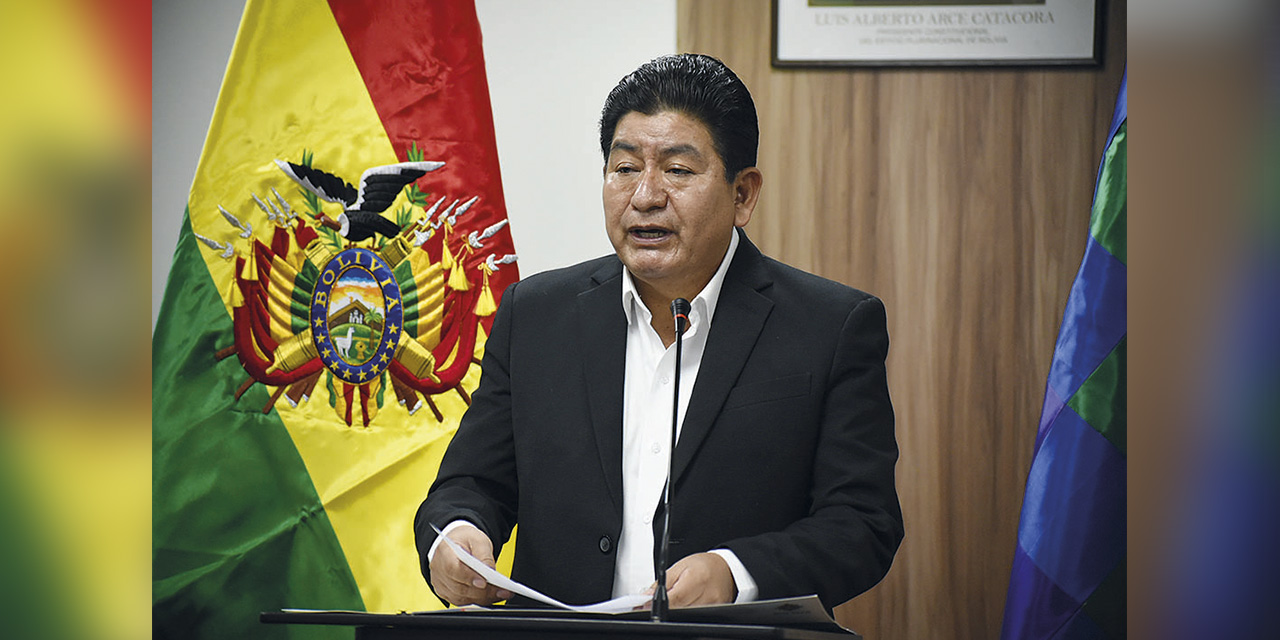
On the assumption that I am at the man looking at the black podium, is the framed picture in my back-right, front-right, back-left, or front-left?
back-left

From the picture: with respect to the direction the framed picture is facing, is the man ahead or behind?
ahead

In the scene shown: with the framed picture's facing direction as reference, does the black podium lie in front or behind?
in front

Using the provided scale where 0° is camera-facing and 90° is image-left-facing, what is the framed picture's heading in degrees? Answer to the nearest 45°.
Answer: approximately 0°
